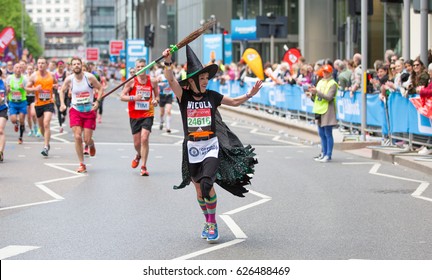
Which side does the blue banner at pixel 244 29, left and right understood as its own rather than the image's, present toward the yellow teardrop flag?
front

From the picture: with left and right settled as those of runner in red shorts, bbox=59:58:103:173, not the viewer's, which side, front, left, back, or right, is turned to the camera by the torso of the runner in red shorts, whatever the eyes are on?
front

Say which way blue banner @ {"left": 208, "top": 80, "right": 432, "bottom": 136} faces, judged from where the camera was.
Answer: facing the viewer and to the left of the viewer

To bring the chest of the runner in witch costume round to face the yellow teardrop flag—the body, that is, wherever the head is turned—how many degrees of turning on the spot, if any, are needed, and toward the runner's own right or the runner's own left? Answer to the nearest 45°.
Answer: approximately 180°

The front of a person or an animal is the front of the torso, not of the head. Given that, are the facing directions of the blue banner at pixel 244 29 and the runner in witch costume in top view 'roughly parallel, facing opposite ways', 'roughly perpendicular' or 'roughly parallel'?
roughly parallel

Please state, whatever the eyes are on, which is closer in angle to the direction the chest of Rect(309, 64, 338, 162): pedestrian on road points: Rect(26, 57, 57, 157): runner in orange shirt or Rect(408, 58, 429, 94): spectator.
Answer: the runner in orange shirt

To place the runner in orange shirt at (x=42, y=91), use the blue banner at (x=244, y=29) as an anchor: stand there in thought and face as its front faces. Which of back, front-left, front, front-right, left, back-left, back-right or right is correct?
front

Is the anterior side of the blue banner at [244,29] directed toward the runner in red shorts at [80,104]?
yes

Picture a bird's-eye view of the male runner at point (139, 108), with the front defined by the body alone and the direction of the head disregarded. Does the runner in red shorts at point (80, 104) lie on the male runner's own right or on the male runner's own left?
on the male runner's own right

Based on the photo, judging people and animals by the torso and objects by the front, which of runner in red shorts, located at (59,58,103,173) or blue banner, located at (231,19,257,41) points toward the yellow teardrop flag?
the blue banner

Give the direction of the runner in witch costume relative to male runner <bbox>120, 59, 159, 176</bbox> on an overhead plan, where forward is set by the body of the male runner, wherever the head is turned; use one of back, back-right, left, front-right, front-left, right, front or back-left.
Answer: front

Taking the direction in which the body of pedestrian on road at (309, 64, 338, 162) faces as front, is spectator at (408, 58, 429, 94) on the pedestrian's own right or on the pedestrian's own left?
on the pedestrian's own left

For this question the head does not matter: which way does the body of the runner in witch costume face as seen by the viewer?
toward the camera
